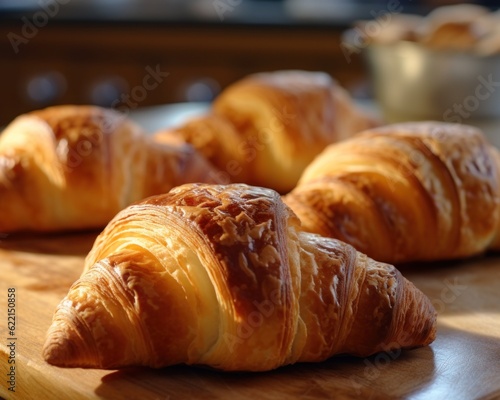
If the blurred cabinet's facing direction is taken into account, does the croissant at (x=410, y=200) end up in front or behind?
in front

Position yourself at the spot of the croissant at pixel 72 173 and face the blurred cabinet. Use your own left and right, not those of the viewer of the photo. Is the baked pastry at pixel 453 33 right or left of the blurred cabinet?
right

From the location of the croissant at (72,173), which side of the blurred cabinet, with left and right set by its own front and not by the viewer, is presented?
front

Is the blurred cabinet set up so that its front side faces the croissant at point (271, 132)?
yes

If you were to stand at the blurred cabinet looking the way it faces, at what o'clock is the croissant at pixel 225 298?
The croissant is roughly at 12 o'clock from the blurred cabinet.

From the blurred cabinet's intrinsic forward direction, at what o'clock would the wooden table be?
The wooden table is roughly at 12 o'clock from the blurred cabinet.

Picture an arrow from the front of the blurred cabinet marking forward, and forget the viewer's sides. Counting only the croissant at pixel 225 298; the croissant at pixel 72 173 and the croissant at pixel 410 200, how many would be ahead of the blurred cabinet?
3

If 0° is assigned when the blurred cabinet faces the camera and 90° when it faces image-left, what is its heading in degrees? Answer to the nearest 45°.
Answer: approximately 0°

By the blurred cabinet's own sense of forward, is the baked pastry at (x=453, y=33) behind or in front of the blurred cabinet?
in front
